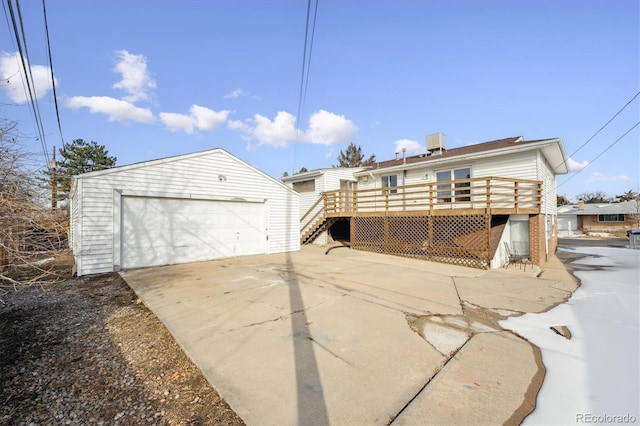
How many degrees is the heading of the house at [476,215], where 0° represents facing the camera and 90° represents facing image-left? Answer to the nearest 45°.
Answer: approximately 225°

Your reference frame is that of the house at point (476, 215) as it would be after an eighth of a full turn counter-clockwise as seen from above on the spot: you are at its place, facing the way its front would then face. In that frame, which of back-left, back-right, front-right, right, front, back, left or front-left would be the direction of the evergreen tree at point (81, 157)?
left

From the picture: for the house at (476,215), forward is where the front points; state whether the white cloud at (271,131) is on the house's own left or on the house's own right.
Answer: on the house's own left

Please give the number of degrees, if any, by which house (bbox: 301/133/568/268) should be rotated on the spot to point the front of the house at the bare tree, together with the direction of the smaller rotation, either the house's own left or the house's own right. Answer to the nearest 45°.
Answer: approximately 180°

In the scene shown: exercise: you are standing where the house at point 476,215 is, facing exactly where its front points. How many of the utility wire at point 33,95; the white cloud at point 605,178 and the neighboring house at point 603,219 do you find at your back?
1

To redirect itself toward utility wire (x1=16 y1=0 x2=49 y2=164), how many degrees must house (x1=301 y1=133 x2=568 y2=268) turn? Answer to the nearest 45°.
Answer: approximately 180°

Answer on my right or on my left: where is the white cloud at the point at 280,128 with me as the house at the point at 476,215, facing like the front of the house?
on my left
